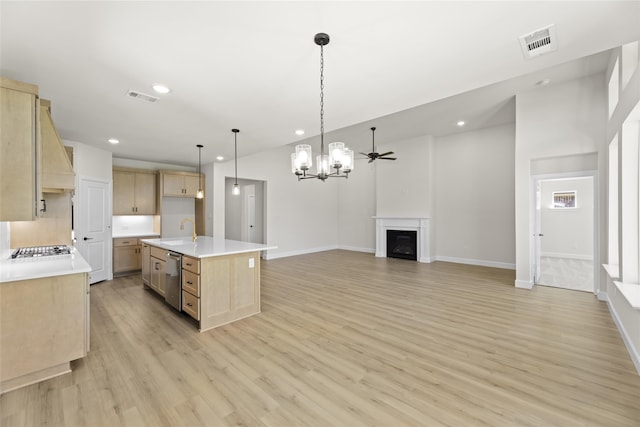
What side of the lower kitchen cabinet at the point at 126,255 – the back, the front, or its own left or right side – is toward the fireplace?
left

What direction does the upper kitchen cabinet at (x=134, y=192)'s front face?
toward the camera

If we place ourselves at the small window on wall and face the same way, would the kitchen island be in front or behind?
in front

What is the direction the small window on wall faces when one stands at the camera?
facing the viewer

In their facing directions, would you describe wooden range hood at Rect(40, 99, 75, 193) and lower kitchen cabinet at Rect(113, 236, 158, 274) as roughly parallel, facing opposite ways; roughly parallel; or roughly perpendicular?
roughly perpendicular

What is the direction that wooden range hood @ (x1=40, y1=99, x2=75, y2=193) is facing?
to the viewer's right

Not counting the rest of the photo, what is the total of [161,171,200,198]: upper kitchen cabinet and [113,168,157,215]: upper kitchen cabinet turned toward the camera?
2

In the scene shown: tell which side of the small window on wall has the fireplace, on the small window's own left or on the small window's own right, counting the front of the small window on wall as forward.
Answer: on the small window's own right

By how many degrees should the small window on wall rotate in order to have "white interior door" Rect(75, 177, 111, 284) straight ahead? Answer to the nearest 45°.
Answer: approximately 45° to its right

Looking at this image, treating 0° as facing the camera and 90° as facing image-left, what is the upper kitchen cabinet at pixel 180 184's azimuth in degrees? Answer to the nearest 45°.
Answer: approximately 0°

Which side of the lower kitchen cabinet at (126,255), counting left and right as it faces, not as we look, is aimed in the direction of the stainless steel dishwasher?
front

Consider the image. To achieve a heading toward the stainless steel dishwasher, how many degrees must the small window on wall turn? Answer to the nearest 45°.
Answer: approximately 45° to its right

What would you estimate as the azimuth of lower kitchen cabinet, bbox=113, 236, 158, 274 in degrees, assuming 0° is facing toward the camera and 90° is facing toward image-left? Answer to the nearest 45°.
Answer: approximately 0°

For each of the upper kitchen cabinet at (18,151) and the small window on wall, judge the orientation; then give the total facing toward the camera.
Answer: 1

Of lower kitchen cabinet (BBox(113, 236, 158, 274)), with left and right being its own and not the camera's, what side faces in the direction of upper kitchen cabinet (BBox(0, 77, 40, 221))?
front

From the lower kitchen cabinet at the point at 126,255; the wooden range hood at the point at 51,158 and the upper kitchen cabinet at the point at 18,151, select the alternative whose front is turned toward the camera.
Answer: the lower kitchen cabinet

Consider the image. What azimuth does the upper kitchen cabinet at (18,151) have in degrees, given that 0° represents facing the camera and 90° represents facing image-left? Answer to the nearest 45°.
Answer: approximately 270°

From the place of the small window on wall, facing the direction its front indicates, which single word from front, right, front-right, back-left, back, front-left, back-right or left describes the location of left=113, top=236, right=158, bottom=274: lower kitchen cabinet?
front-right

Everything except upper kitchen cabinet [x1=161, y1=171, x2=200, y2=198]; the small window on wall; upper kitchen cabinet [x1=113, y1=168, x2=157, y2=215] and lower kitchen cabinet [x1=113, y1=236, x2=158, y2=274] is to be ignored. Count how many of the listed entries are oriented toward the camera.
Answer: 4
